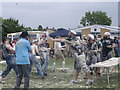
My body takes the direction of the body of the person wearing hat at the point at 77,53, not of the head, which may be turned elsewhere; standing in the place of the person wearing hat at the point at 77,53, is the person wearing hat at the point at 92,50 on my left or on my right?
on my right

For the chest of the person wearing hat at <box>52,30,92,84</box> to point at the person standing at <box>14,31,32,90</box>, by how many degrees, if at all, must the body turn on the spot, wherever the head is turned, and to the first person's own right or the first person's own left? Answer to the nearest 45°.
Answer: approximately 45° to the first person's own left

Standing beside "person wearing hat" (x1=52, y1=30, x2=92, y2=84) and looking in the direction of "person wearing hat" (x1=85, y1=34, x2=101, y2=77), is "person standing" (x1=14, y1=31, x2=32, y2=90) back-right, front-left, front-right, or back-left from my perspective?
back-left

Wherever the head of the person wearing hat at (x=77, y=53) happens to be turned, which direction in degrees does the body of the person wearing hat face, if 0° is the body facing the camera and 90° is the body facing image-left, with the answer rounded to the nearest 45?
approximately 90°

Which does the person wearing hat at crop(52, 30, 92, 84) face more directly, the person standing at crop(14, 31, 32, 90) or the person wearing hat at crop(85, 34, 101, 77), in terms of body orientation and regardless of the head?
the person standing
